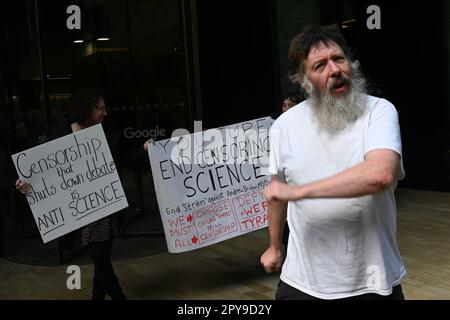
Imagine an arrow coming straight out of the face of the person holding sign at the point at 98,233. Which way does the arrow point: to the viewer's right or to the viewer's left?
to the viewer's right

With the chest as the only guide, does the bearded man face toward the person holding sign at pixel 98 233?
no

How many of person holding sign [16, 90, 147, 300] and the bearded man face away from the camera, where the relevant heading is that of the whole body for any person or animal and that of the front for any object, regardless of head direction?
0

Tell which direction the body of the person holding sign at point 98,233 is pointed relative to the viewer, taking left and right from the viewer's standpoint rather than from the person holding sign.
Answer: facing the viewer and to the right of the viewer

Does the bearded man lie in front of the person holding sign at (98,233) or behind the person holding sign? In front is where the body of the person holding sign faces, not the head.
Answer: in front

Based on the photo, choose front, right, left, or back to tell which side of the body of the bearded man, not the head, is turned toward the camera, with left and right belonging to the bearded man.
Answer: front
